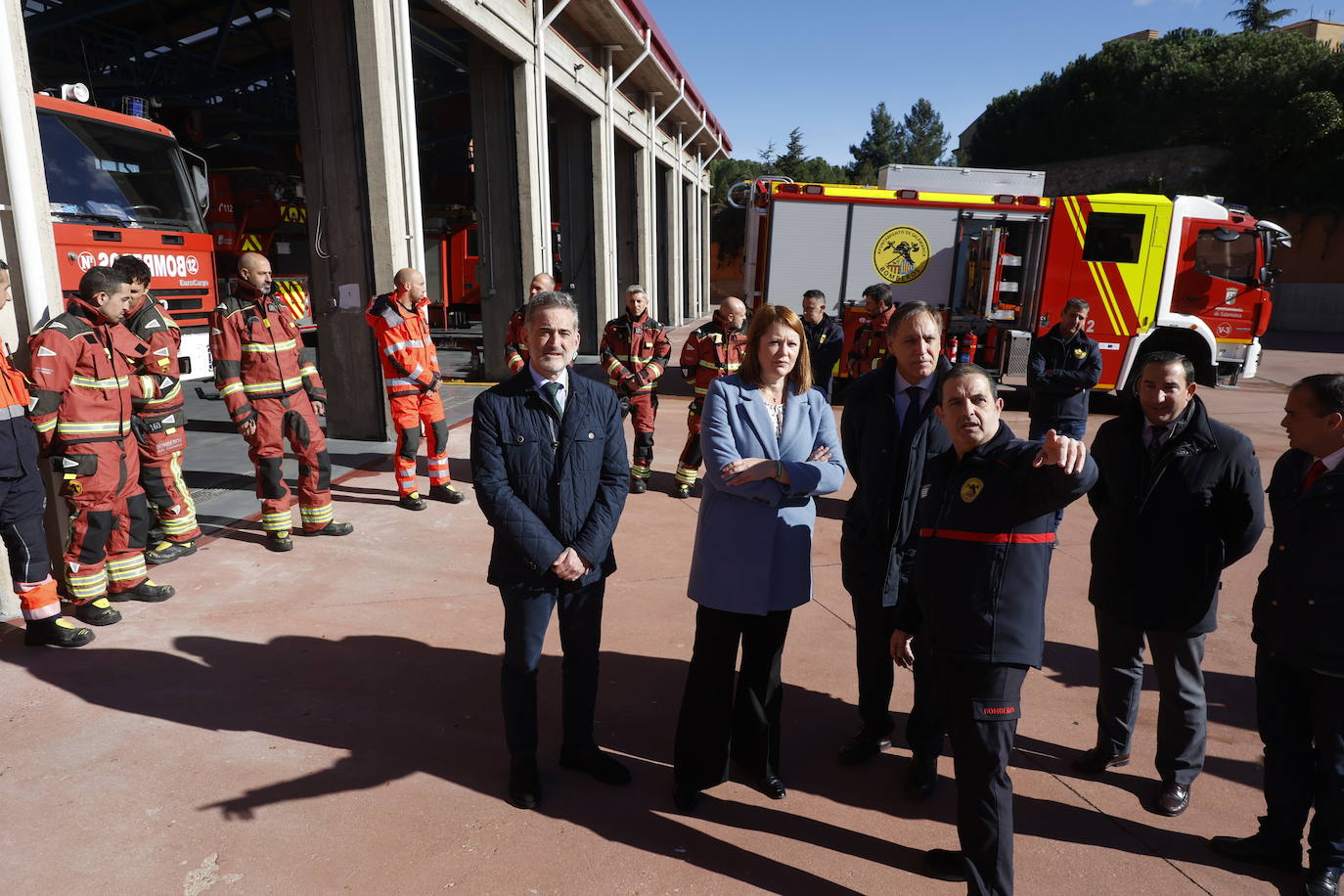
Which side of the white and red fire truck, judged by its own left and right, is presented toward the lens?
right

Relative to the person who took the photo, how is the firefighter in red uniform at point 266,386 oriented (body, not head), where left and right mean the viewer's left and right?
facing the viewer and to the right of the viewer

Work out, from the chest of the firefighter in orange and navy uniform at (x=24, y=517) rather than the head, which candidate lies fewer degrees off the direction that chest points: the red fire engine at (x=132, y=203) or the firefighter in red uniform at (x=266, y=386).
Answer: the firefighter in red uniform

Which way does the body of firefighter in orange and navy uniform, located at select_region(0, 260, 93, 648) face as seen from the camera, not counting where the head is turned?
to the viewer's right

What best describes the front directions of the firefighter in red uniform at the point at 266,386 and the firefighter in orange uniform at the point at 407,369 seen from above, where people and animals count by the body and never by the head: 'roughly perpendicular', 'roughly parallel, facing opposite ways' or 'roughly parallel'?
roughly parallel

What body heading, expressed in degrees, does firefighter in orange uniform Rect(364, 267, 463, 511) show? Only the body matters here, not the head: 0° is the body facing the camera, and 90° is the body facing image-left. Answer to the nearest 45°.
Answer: approximately 315°

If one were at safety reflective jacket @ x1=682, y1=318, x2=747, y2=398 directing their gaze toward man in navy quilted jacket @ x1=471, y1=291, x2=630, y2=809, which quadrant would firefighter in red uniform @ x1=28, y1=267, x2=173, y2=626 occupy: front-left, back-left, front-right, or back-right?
front-right

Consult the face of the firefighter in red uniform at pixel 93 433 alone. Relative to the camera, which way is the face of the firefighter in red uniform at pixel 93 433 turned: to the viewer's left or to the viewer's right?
to the viewer's right

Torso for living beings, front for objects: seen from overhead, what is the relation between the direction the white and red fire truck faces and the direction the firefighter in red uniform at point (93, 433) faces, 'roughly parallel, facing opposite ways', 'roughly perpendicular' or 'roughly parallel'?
roughly parallel

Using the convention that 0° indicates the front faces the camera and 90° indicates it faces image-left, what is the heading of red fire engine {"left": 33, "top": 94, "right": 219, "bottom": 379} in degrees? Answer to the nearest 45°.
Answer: approximately 315°

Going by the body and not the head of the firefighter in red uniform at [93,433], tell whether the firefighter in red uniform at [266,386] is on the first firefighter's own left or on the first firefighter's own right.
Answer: on the first firefighter's own left

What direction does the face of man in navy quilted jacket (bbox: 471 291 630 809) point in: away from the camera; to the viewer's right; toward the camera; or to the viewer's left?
toward the camera

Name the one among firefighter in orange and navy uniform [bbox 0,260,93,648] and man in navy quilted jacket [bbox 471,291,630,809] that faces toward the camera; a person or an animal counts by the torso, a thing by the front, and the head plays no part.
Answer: the man in navy quilted jacket

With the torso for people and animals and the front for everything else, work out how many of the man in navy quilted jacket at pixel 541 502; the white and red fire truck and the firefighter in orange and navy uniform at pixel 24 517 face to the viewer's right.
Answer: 2

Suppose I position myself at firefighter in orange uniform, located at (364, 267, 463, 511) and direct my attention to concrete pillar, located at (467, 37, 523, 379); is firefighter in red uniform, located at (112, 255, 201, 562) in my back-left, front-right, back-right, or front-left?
back-left
